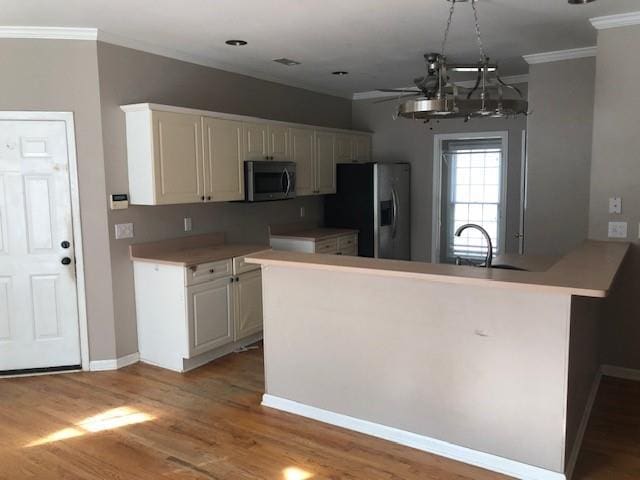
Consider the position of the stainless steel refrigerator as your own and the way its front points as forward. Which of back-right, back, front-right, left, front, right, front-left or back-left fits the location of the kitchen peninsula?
front-right

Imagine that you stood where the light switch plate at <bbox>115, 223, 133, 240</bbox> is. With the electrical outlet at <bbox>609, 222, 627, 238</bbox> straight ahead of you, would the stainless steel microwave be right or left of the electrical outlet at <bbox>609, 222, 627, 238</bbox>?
left

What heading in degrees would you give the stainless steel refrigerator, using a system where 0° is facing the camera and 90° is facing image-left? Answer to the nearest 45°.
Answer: approximately 315°

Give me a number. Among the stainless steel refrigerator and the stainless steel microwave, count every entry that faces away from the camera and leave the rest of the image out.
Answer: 0

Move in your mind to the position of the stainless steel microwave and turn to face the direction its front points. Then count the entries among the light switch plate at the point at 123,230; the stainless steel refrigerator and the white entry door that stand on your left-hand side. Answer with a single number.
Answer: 1

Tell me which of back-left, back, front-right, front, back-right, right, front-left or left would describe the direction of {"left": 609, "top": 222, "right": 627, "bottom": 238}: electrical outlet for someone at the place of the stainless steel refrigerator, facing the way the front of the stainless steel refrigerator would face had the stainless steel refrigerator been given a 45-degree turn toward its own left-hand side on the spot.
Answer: front-right

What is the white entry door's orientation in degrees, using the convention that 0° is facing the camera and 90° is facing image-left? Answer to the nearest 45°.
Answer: approximately 0°

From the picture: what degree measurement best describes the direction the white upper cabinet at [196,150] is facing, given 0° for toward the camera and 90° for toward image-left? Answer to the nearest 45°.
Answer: approximately 315°

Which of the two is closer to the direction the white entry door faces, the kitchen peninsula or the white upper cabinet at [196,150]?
the kitchen peninsula

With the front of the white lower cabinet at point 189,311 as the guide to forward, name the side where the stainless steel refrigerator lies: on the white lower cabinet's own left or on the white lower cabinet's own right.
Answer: on the white lower cabinet's own left

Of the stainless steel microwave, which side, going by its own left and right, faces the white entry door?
right
